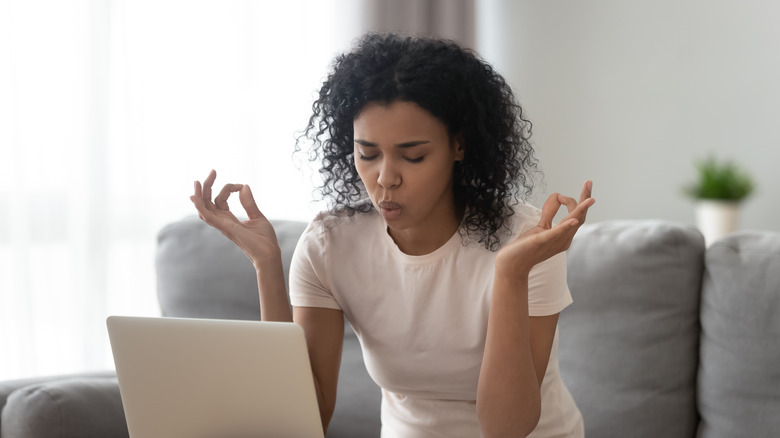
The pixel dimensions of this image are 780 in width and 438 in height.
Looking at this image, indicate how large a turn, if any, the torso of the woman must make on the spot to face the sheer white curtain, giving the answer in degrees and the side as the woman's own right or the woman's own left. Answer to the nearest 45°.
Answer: approximately 90° to the woman's own right

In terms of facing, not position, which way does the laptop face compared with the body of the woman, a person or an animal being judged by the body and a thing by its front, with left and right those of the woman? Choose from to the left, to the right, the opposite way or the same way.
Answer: the opposite way

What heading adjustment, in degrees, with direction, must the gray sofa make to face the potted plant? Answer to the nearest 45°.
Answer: approximately 135° to its left

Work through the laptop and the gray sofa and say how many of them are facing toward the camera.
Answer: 1

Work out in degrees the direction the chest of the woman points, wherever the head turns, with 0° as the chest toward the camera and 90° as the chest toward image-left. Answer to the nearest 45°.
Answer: approximately 45°

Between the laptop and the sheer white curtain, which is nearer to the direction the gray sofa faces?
the laptop

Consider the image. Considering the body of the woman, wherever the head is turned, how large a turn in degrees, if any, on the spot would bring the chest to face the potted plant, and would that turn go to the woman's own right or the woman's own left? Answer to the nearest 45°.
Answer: approximately 180°

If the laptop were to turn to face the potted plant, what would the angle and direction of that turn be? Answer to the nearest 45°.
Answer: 0° — it already faces it

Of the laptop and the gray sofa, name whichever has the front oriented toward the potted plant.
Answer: the laptop

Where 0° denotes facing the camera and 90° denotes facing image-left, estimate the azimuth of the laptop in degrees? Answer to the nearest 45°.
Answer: approximately 225°

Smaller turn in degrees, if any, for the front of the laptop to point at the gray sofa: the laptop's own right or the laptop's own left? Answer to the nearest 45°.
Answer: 0° — it already faces it
